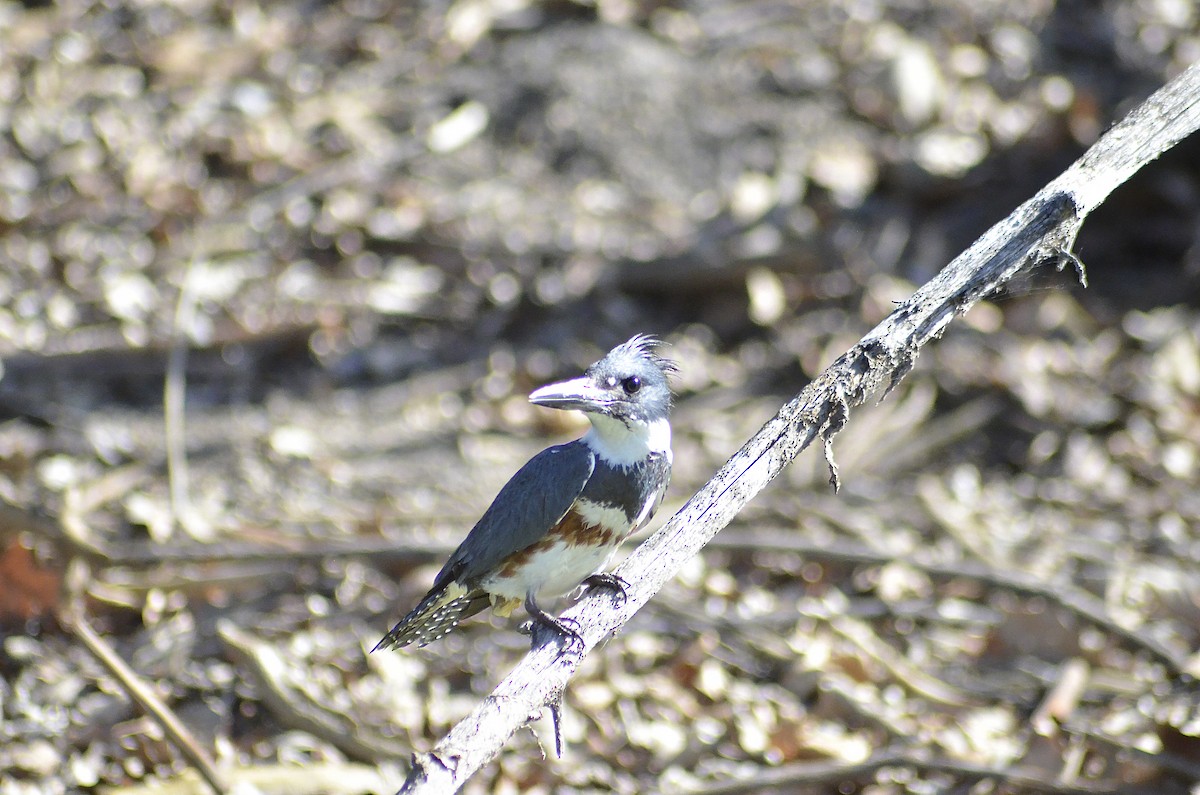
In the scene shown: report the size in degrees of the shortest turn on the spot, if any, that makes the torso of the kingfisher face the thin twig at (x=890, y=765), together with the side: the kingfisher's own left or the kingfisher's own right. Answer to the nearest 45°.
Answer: approximately 45° to the kingfisher's own left

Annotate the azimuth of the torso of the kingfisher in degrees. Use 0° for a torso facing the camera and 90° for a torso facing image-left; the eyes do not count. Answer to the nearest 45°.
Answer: approximately 315°
